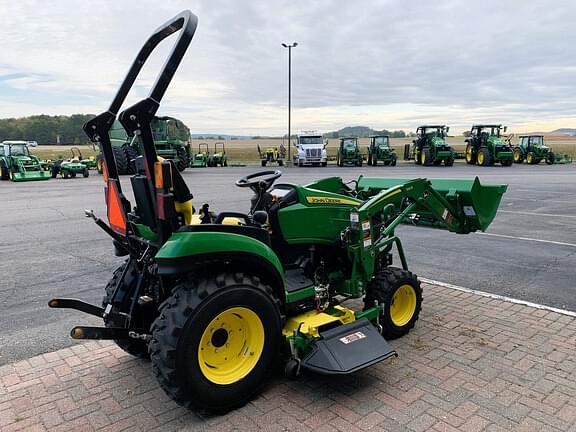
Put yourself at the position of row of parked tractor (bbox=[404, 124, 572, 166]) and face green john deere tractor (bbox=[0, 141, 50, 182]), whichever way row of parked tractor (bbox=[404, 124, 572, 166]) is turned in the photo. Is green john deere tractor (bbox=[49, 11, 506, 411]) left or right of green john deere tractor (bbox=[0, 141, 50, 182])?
left

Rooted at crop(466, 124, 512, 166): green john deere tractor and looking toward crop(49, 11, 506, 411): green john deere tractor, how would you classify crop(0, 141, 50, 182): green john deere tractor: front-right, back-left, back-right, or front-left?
front-right

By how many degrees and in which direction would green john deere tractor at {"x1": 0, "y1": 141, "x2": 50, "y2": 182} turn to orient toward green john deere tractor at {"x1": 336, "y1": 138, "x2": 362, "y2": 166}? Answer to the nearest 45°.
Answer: approximately 45° to its left

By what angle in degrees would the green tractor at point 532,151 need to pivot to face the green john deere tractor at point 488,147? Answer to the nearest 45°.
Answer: approximately 90° to its right

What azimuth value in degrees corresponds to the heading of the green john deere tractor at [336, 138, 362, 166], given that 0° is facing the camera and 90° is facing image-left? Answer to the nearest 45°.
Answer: approximately 0°

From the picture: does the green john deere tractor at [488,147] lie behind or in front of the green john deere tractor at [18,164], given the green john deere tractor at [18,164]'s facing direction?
in front

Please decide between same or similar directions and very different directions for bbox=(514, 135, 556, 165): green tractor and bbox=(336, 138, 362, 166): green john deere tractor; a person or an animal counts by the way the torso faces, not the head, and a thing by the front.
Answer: same or similar directions

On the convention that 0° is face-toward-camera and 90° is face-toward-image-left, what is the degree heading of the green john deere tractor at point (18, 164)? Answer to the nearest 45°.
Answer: approximately 315°

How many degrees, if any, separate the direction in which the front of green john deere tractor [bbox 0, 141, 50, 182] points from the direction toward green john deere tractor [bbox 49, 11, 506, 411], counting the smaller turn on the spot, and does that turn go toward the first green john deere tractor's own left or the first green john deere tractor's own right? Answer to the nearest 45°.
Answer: approximately 45° to the first green john deere tractor's own right

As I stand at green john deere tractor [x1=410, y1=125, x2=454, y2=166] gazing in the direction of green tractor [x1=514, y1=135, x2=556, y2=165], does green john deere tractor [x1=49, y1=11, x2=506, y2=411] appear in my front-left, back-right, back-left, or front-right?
back-right

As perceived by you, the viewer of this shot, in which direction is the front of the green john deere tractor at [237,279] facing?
facing away from the viewer and to the right of the viewer

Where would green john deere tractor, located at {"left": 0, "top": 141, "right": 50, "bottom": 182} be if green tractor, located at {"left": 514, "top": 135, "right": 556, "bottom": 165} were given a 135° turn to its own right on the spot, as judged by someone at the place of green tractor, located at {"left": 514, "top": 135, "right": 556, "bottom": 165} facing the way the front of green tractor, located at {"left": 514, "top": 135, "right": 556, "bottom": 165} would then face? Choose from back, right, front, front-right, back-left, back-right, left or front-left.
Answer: front-left

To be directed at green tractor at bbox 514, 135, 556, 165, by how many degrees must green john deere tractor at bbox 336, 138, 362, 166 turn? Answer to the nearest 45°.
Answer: approximately 90° to its left

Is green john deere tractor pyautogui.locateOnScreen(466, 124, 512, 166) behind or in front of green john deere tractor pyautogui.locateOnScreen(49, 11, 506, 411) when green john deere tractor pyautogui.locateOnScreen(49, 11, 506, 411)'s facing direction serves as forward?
in front

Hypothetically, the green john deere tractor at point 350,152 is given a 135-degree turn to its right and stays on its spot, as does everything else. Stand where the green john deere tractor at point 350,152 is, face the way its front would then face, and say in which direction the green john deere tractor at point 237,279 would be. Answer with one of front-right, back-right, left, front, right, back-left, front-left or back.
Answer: back-left

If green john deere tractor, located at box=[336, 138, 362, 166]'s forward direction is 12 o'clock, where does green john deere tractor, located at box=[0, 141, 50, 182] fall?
green john deere tractor, located at box=[0, 141, 50, 182] is roughly at 2 o'clock from green john deere tractor, located at box=[336, 138, 362, 166].
